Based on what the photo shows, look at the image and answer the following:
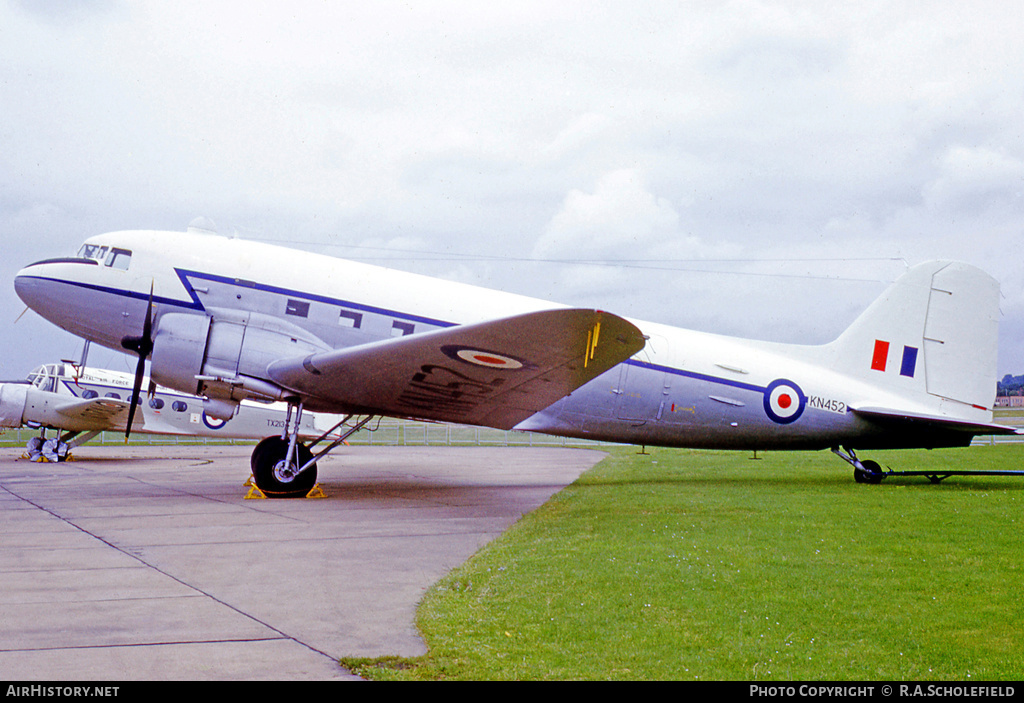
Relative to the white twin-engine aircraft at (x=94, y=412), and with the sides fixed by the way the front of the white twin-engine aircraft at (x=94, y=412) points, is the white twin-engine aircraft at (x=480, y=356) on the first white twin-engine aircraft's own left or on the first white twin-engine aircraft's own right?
on the first white twin-engine aircraft's own left

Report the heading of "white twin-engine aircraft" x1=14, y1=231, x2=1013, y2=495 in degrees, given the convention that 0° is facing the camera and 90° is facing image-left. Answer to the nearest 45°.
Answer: approximately 90°

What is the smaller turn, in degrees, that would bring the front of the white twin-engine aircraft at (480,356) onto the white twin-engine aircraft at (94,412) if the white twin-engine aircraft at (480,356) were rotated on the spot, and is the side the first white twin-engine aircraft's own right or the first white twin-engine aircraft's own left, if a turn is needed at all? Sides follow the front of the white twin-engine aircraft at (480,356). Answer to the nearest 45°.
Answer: approximately 45° to the first white twin-engine aircraft's own right

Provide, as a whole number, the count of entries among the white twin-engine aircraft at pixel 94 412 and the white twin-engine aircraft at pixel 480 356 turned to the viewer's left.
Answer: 2

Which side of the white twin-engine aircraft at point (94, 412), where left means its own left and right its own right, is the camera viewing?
left
